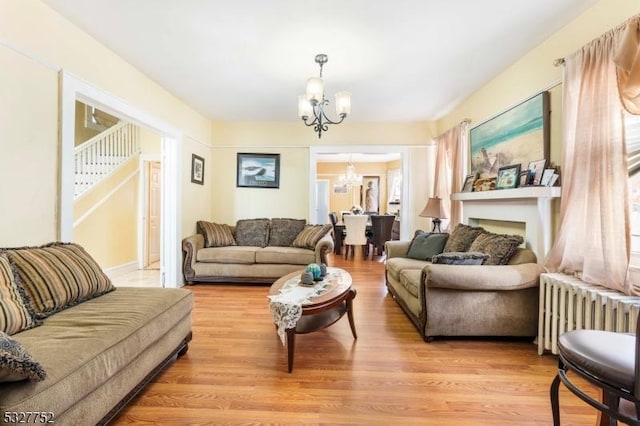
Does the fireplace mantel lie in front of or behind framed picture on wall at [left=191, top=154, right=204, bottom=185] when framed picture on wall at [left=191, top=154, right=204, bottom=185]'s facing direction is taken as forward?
in front

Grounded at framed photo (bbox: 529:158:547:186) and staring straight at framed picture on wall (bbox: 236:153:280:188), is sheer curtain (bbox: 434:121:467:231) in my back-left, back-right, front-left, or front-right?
front-right

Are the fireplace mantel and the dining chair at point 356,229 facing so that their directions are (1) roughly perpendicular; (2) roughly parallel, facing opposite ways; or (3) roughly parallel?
roughly perpendicular

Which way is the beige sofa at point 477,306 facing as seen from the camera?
to the viewer's left

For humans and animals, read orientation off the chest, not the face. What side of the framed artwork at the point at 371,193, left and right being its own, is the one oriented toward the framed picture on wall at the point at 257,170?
front

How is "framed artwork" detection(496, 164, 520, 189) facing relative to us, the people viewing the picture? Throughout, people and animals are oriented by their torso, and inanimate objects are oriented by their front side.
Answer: facing the viewer and to the left of the viewer

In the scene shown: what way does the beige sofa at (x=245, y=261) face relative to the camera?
toward the camera

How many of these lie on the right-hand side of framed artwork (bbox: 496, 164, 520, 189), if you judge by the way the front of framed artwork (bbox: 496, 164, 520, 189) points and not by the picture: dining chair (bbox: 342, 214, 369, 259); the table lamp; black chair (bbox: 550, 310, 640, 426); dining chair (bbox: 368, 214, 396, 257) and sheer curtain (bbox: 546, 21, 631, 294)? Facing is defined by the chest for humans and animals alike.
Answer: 3

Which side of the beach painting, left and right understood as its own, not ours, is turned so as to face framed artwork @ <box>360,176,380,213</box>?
right

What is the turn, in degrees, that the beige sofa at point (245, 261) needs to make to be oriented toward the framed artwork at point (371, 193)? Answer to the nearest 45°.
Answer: approximately 135° to its left

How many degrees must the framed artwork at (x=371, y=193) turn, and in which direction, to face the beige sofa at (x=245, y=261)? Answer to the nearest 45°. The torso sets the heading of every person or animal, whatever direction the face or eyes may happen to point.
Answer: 0° — it already faces it

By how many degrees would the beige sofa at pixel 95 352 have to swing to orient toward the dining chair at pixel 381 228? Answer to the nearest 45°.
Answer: approximately 90° to its left

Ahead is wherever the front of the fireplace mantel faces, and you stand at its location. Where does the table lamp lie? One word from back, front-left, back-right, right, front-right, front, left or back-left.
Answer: right

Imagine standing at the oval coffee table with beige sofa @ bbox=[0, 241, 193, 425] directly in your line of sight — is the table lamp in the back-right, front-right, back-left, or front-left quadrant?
back-right

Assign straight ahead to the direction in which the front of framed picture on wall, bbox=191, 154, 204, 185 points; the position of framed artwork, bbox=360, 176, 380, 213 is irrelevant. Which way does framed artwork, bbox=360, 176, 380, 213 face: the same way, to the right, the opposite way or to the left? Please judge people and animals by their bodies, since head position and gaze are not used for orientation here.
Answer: to the right

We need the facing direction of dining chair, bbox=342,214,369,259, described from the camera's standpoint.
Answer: facing away from the viewer

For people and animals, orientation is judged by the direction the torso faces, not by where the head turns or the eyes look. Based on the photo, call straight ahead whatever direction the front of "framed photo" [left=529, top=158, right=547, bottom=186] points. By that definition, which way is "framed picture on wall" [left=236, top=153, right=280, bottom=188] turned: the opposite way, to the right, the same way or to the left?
to the left

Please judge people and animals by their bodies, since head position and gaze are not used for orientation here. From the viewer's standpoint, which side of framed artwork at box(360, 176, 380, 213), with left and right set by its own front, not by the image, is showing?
front

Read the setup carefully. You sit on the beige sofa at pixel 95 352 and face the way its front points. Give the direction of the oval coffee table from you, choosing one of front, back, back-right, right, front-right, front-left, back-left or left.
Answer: front-left

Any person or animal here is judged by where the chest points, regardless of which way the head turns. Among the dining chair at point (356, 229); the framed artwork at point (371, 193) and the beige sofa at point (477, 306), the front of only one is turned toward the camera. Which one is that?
the framed artwork

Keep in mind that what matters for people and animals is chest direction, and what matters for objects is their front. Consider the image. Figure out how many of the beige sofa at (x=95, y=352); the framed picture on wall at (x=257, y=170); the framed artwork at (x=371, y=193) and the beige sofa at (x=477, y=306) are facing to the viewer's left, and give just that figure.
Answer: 1

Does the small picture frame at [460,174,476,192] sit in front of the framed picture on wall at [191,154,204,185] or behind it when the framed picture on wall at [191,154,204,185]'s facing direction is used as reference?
in front
